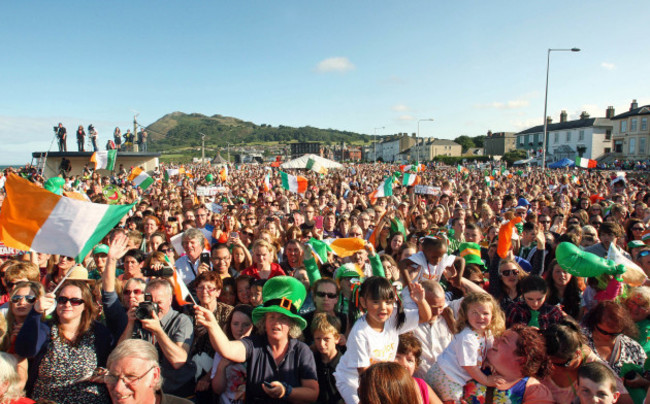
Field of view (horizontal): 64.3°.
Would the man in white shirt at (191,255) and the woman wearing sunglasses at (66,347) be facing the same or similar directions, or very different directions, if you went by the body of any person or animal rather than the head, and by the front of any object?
same or similar directions

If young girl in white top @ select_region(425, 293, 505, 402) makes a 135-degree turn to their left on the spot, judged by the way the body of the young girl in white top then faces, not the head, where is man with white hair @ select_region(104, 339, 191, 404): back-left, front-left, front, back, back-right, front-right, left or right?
back-left

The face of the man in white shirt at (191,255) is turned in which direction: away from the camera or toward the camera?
toward the camera

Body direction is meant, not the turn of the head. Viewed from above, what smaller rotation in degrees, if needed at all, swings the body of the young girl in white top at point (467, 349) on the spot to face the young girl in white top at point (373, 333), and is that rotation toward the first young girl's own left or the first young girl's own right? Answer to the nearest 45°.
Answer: approximately 135° to the first young girl's own right

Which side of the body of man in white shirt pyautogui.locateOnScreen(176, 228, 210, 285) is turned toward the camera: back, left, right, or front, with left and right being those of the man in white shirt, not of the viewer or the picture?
front

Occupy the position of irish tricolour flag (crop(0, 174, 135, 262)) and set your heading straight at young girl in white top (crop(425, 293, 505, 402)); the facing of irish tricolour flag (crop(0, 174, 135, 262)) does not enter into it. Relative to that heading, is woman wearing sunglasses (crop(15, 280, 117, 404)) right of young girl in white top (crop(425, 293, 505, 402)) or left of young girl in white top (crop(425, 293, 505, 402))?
right

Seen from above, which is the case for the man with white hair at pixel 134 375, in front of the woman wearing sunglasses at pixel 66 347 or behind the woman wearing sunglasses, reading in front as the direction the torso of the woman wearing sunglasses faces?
in front

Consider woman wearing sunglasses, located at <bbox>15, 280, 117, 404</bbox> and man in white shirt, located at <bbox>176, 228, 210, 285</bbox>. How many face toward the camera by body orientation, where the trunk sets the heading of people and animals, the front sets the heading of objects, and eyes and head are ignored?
2

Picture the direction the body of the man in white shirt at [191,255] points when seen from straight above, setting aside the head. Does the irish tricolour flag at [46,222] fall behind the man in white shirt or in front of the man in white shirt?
in front

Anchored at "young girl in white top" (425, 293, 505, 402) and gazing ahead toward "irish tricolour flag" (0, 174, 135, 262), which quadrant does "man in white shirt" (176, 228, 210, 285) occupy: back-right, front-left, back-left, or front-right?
front-right

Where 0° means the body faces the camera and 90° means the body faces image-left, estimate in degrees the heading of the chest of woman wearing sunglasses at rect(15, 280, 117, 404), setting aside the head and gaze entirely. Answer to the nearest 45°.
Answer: approximately 0°

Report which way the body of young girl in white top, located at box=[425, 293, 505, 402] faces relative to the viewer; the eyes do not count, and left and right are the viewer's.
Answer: facing the viewer and to the right of the viewer

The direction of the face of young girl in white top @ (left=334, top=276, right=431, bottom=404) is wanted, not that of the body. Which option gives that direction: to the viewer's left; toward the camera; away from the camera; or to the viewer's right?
toward the camera

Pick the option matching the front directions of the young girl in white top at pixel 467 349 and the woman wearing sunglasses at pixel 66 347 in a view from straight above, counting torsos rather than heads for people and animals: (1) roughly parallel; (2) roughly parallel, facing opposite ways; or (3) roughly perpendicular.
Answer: roughly parallel

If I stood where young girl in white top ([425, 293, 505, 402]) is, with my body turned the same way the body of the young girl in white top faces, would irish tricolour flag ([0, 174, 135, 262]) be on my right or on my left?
on my right

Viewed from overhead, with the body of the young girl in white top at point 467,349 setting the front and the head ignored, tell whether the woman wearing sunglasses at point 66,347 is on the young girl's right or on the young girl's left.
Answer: on the young girl's right
